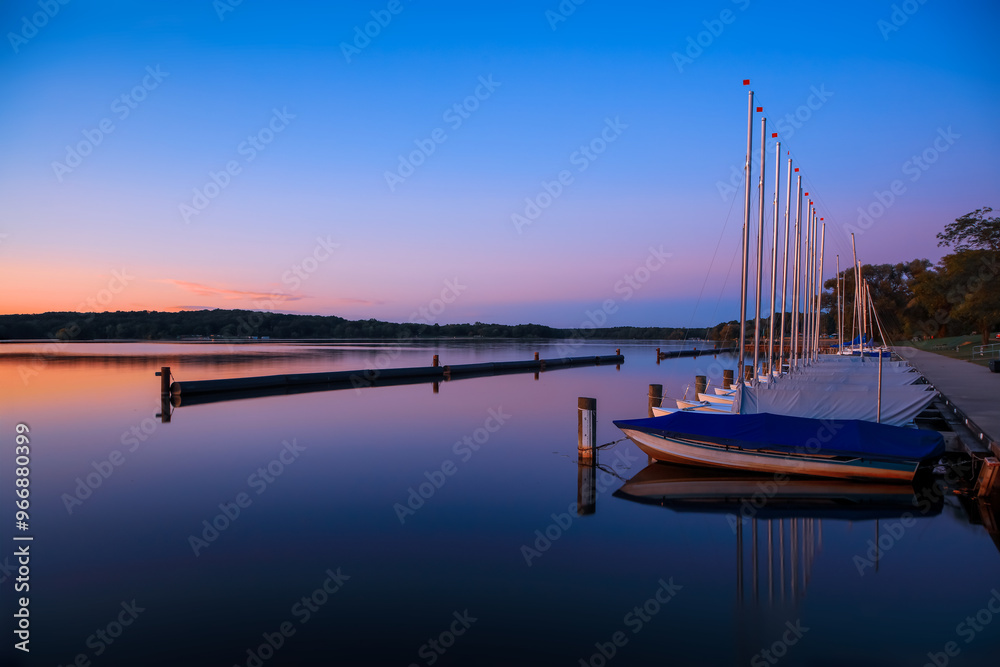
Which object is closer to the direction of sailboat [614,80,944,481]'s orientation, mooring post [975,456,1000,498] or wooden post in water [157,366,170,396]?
the wooden post in water

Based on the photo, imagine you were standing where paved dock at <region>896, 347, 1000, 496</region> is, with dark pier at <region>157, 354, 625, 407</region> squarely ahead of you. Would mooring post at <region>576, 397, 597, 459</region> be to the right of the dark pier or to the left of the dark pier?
left

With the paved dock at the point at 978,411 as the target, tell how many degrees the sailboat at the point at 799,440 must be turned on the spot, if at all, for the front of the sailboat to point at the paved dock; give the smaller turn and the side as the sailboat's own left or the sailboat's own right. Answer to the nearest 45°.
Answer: approximately 135° to the sailboat's own right

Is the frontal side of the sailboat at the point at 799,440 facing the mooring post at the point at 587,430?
yes

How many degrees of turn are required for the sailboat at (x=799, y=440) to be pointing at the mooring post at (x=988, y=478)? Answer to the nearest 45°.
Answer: approximately 180°

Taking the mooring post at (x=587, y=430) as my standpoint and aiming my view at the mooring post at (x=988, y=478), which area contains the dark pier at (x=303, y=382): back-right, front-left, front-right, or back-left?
back-left

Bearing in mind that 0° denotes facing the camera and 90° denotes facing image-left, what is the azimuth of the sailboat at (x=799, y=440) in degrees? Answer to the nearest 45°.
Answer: approximately 90°

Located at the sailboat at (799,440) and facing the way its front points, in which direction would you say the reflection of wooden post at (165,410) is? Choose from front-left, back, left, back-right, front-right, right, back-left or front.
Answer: front

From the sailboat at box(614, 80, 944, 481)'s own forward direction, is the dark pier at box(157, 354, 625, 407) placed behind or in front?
in front

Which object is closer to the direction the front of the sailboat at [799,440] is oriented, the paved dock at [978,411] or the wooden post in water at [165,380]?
the wooden post in water

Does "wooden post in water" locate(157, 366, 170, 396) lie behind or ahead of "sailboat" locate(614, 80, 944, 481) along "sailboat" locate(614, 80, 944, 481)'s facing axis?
ahead

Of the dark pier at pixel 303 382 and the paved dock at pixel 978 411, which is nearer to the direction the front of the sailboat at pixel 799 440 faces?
the dark pier
